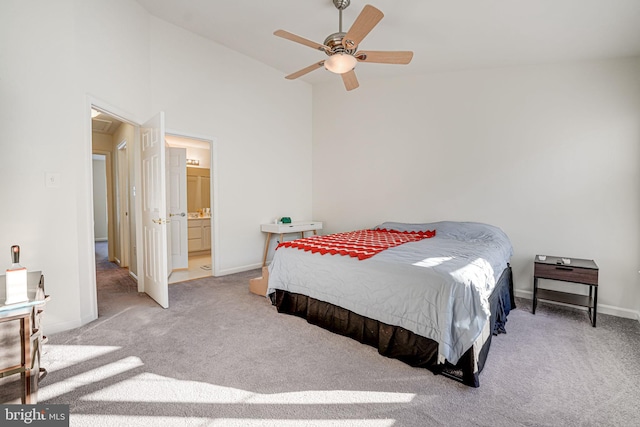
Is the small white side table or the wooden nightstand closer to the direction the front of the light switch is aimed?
the wooden nightstand

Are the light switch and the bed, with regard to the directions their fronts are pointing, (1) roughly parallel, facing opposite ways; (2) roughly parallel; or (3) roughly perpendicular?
roughly perpendicular

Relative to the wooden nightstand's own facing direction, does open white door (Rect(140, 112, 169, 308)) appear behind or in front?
in front

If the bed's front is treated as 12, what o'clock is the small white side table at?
The small white side table is roughly at 3 o'clock from the bed.

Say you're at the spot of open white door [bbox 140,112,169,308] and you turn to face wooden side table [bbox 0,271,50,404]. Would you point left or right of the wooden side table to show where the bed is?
left

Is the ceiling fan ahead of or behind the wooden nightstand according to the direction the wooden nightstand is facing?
ahead

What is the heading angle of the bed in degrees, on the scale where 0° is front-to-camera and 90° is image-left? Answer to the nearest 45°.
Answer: approximately 45°
